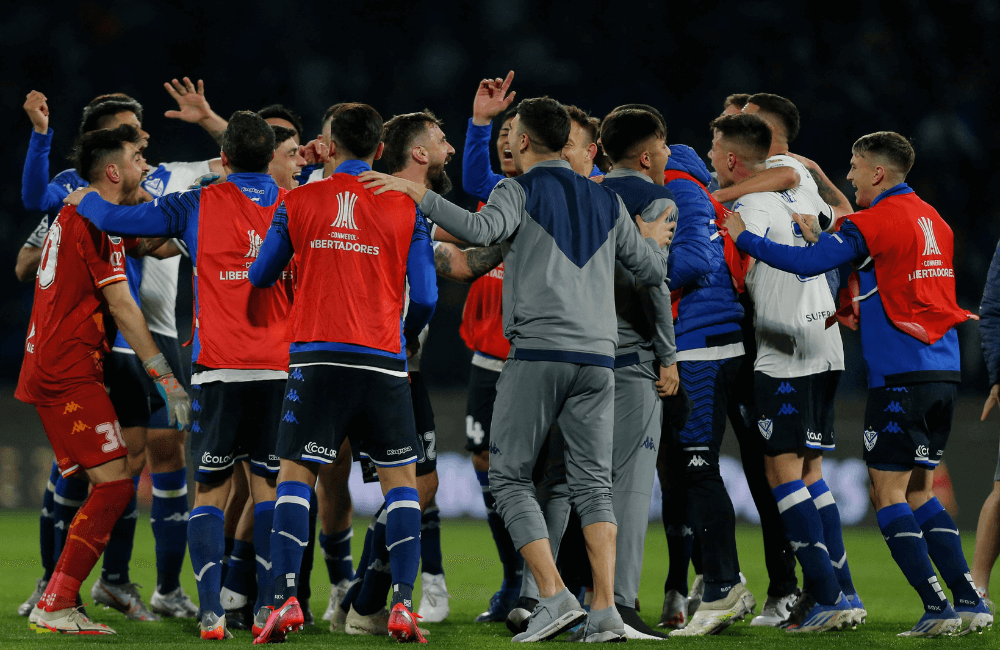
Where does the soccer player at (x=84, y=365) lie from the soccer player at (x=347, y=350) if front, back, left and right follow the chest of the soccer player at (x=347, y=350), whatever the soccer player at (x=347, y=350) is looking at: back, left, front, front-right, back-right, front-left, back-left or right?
front-left

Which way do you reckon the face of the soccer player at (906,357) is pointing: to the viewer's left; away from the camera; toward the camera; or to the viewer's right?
to the viewer's left

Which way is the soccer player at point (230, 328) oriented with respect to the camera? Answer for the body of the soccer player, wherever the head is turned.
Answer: away from the camera

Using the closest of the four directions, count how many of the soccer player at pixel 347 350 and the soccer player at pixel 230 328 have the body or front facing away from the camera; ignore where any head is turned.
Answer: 2

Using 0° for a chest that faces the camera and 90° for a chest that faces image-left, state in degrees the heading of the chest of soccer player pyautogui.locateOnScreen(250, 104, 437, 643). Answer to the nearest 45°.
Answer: approximately 180°

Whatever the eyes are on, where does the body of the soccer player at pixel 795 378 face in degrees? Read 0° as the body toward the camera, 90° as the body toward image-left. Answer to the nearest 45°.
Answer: approximately 135°

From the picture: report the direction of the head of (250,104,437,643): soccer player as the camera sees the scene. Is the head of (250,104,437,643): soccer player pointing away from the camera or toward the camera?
away from the camera
